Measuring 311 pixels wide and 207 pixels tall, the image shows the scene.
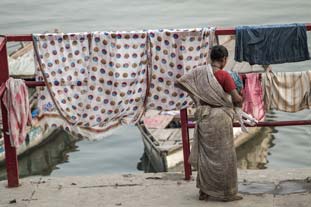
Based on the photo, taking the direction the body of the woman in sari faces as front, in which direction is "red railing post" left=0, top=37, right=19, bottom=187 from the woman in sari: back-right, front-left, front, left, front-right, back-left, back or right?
back-left

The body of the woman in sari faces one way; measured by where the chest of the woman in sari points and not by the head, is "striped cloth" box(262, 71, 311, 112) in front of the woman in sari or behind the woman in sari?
in front

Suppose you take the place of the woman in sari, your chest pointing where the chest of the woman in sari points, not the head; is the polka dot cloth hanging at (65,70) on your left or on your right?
on your left

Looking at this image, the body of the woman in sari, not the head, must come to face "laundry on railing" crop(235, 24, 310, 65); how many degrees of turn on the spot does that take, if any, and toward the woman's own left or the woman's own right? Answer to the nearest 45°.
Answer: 0° — they already face it

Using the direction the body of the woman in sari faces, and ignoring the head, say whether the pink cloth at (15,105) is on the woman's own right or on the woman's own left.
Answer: on the woman's own left

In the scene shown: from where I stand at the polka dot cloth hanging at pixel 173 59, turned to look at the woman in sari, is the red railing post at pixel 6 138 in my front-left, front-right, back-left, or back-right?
back-right

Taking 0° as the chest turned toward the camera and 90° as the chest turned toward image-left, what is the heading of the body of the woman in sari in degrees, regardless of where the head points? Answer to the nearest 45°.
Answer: approximately 225°

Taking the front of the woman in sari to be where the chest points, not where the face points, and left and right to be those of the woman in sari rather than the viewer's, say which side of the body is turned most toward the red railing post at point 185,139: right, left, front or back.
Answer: left

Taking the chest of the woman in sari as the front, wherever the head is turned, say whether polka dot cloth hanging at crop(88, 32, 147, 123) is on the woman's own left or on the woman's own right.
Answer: on the woman's own left
